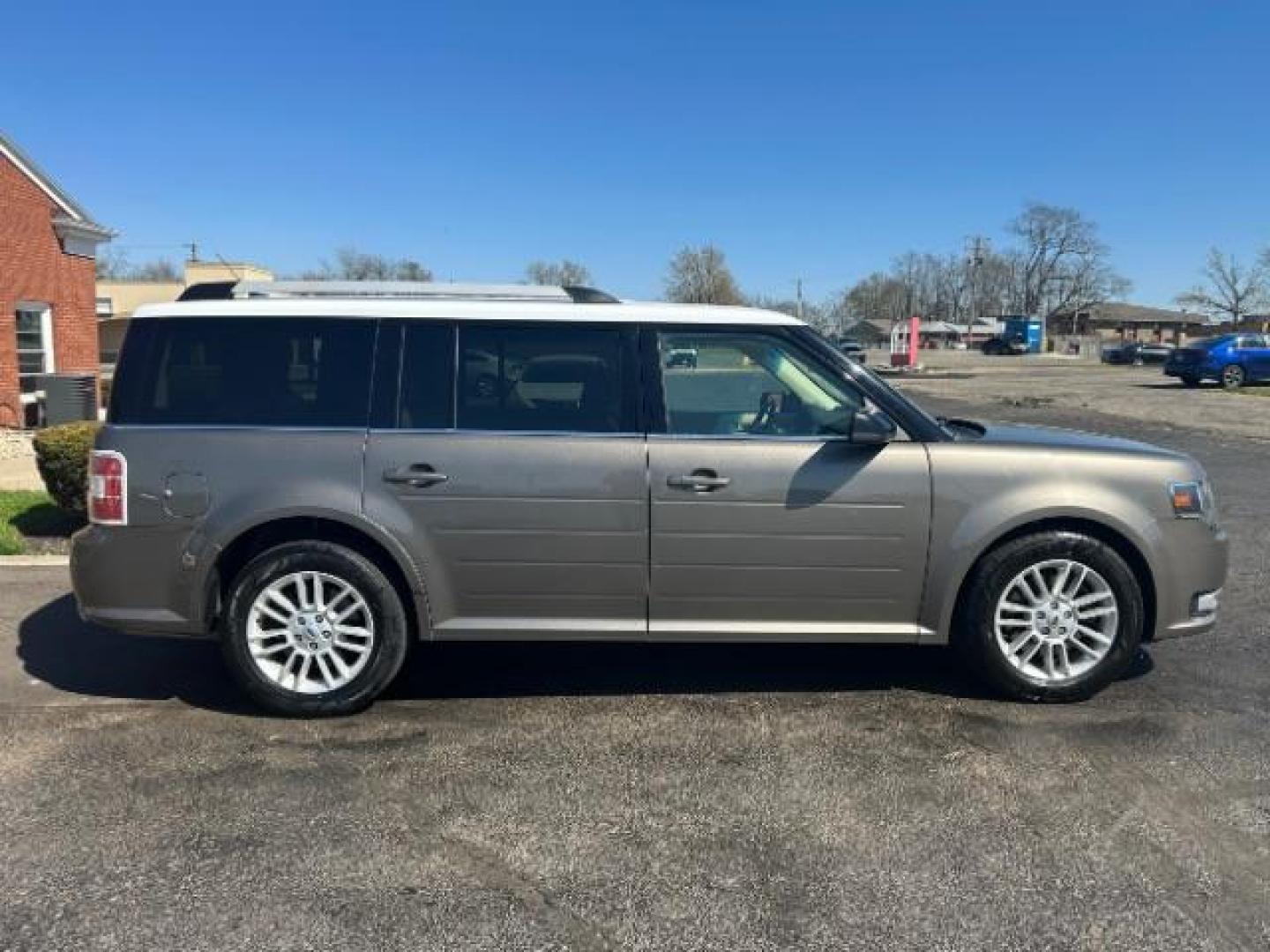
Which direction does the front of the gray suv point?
to the viewer's right

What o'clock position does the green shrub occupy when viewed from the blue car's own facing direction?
The green shrub is roughly at 5 o'clock from the blue car.

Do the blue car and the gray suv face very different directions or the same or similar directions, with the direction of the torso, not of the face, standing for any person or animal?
same or similar directions

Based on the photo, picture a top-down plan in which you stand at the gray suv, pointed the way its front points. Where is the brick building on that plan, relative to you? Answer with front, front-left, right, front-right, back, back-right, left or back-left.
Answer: back-left

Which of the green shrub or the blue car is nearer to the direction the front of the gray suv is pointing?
the blue car

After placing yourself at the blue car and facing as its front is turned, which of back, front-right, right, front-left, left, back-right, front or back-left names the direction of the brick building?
back

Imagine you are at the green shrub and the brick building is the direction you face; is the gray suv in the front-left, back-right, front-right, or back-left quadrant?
back-right

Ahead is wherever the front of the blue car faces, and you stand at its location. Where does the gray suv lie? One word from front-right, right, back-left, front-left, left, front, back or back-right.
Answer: back-right

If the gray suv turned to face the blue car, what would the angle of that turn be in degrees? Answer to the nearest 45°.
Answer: approximately 45° to its left

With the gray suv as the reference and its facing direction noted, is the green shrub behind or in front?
behind

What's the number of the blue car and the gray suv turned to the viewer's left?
0

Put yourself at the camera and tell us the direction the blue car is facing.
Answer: facing away from the viewer and to the right of the viewer
